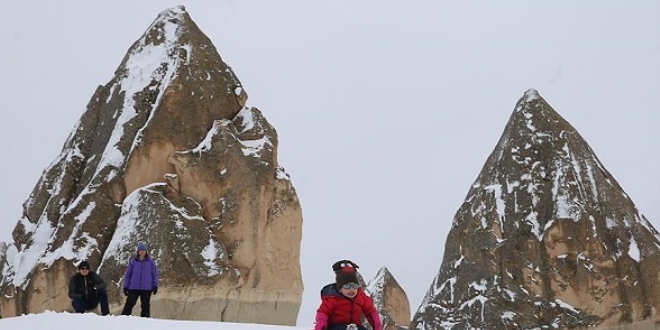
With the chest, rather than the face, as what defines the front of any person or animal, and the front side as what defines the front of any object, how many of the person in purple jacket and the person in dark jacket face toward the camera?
2

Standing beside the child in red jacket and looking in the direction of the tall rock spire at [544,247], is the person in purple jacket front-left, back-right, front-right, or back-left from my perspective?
front-left

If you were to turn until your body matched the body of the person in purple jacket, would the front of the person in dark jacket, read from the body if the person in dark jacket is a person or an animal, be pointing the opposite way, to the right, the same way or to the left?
the same way

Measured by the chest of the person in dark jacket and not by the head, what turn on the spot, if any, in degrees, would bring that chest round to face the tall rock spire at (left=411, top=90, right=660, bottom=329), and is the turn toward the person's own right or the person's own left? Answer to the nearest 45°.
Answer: approximately 90° to the person's own left

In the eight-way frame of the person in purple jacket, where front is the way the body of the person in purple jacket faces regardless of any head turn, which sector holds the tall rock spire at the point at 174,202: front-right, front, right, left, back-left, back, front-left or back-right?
back

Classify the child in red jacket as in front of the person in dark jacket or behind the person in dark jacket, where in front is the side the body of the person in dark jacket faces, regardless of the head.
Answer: in front

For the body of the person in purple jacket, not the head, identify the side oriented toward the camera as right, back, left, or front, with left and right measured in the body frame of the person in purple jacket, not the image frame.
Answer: front

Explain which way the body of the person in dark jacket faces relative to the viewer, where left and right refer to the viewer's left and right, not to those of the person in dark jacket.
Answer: facing the viewer

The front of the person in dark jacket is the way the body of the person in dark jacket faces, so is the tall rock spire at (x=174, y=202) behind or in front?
behind

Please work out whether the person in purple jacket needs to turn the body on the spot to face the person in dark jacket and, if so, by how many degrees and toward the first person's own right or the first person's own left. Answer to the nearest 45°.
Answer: approximately 90° to the first person's own right

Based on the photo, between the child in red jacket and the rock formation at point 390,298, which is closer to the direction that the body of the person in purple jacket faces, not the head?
the child in red jacket
